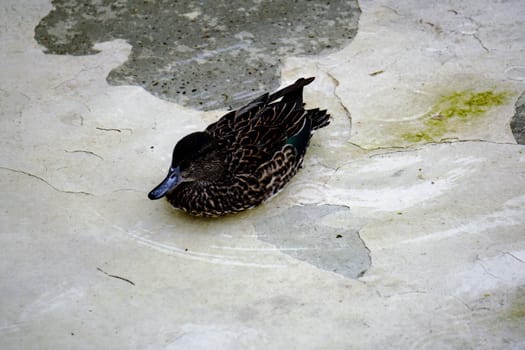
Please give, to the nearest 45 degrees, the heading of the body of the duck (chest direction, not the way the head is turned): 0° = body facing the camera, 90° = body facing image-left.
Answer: approximately 45°
